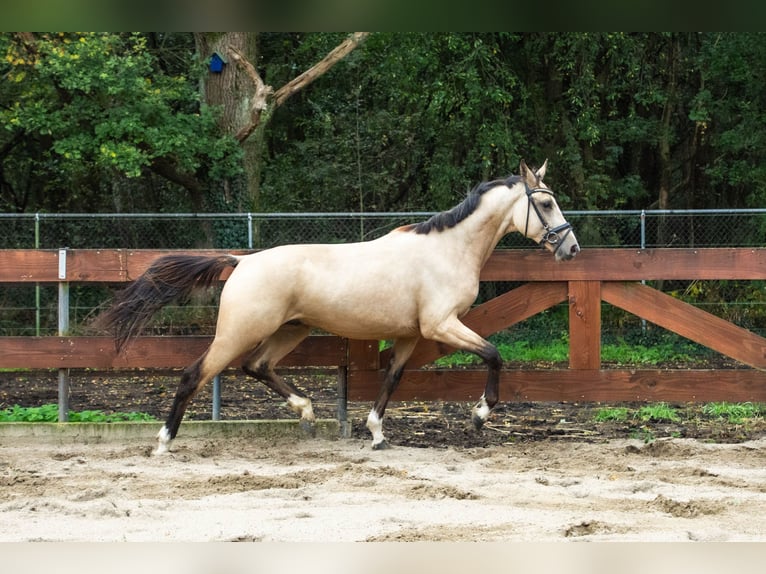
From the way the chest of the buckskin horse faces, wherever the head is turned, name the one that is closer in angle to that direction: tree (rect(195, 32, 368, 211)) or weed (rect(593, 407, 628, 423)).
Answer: the weed

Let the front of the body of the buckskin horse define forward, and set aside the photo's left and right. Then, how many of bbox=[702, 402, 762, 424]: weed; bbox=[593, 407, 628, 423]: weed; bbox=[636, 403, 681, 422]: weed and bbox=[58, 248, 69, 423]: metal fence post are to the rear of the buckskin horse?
1

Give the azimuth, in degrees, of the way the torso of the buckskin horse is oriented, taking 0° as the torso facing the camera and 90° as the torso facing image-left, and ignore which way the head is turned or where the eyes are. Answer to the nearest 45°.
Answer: approximately 270°

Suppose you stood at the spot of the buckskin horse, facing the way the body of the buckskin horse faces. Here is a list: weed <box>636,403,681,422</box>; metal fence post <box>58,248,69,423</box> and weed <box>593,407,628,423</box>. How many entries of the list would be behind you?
1

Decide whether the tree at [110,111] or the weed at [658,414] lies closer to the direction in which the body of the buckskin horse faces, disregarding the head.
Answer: the weed

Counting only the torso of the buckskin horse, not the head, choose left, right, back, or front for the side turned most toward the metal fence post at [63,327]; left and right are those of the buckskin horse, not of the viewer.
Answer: back

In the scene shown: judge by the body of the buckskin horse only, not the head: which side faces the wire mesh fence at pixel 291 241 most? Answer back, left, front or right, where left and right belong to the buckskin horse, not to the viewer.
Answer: left

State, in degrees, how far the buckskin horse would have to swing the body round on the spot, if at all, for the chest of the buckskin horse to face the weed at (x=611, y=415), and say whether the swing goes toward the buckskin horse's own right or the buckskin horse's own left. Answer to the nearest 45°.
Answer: approximately 45° to the buckskin horse's own left
